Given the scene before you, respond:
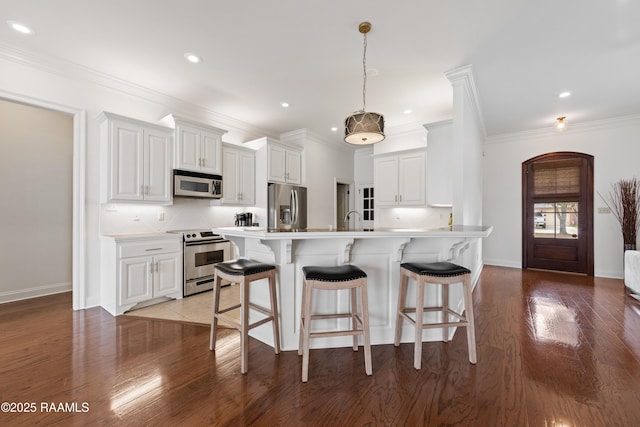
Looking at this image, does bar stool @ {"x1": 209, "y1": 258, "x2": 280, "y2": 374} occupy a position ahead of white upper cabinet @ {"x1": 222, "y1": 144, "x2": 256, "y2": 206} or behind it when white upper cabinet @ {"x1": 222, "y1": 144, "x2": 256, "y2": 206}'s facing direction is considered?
ahead

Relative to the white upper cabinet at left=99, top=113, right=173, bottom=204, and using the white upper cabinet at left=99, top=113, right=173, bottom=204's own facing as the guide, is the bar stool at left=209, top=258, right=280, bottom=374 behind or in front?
in front

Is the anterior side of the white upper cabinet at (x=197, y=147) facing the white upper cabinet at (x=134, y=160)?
no

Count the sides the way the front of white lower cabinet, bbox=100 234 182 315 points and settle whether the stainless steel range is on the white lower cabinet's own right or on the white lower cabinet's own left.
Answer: on the white lower cabinet's own left

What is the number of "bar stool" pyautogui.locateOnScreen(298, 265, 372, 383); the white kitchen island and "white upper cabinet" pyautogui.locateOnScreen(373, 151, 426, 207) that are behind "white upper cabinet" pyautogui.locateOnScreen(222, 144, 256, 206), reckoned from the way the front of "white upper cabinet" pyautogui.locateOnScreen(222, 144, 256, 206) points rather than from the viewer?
0

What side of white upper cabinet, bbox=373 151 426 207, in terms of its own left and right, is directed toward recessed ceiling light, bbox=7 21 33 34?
front

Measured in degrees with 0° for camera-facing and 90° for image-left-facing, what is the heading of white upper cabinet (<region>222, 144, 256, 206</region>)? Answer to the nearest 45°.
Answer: approximately 315°

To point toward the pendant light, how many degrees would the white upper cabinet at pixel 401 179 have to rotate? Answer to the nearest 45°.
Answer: approximately 45° to its left

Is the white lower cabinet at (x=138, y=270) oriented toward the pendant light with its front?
yes

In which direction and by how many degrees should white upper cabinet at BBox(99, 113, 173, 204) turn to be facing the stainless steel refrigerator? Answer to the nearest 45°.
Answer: approximately 45° to its left

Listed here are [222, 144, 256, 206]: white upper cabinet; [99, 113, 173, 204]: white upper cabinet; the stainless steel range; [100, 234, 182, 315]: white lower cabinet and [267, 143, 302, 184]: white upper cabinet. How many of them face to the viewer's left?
0

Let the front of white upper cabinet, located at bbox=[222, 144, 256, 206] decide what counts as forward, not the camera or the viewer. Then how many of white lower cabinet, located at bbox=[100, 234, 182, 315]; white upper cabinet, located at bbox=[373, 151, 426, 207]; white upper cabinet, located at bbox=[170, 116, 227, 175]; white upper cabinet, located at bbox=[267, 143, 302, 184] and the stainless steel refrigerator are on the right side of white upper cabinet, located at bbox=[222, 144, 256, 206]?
2

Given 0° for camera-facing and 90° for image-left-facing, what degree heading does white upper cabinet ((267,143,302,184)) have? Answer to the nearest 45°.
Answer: approximately 315°

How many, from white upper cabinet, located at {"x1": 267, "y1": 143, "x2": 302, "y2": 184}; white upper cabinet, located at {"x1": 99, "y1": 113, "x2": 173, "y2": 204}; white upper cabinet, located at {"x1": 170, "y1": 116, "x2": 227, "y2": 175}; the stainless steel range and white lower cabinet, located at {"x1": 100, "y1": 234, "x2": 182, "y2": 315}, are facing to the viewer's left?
0

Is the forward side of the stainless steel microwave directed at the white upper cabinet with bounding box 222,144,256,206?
no
